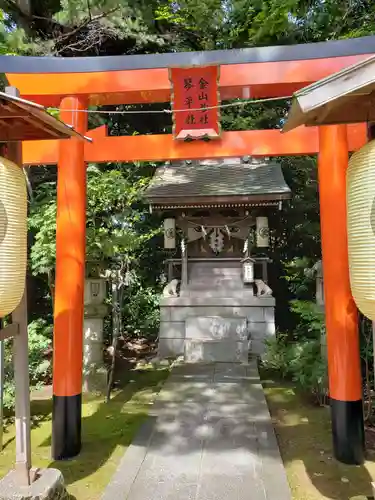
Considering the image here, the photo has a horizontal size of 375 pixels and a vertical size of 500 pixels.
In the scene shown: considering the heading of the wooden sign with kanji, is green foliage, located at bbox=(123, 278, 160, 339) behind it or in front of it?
behind

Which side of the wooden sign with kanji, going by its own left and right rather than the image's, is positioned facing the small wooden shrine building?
back

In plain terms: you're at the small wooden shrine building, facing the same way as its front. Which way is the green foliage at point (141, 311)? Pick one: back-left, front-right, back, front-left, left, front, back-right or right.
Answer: back-right

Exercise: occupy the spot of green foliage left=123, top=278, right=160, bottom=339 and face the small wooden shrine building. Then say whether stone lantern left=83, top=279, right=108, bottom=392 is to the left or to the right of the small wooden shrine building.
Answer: right

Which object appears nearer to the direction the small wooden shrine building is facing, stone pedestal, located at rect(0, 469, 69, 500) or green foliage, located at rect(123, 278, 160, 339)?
the stone pedestal

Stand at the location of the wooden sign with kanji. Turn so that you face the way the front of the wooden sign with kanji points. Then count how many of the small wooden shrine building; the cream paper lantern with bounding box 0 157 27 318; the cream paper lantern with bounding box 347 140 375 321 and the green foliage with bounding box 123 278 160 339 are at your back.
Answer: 2

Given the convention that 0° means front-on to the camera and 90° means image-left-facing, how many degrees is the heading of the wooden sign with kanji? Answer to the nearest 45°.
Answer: approximately 0°

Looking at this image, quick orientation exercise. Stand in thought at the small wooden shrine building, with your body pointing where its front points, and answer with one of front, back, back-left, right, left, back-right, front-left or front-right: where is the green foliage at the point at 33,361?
front-right

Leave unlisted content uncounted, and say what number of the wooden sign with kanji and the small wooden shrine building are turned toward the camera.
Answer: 2
